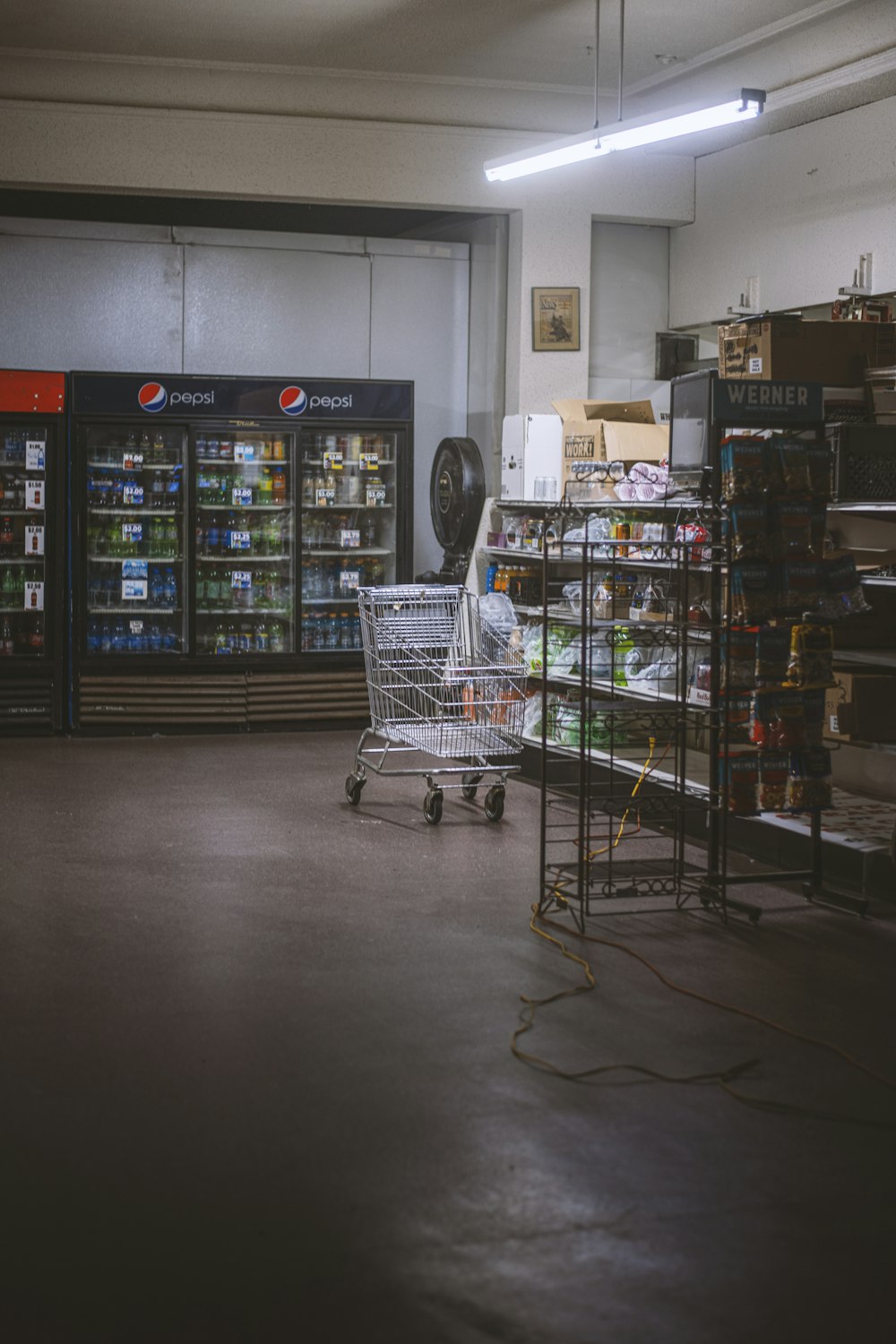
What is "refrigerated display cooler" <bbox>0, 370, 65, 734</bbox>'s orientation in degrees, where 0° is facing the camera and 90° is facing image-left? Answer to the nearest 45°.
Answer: approximately 0°

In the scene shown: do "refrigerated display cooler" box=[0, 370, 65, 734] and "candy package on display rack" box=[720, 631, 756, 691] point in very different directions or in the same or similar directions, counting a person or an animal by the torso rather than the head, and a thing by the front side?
same or similar directions

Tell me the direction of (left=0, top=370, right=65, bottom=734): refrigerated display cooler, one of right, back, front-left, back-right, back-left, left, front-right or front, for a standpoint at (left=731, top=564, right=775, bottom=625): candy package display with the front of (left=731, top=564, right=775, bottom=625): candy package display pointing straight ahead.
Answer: back-right

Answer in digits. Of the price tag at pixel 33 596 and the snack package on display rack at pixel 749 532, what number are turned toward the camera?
2

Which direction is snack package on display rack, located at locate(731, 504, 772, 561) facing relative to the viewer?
toward the camera

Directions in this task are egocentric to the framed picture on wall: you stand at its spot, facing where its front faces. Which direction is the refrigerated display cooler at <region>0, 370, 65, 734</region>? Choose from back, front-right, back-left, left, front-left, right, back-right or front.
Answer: right

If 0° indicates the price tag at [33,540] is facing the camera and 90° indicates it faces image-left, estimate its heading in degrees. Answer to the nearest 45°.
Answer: approximately 0°

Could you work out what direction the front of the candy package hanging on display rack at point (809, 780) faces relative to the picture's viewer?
facing the viewer

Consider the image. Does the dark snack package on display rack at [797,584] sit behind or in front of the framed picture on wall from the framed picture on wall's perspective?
in front

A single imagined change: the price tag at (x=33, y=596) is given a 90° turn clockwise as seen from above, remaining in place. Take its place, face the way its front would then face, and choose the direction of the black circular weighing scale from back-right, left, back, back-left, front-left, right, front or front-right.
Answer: back

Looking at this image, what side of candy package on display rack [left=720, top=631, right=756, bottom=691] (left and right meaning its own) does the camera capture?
front

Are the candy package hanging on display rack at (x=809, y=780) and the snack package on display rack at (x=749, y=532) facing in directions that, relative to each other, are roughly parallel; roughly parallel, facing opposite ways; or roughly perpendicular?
roughly parallel

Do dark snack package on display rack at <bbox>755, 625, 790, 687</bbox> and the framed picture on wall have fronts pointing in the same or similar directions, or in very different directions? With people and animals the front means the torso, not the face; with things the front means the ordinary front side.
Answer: same or similar directions

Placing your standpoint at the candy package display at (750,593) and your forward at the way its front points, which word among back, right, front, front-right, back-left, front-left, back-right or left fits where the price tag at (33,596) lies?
back-right

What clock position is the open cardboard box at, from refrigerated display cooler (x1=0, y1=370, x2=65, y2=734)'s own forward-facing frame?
The open cardboard box is roughly at 10 o'clock from the refrigerated display cooler.
